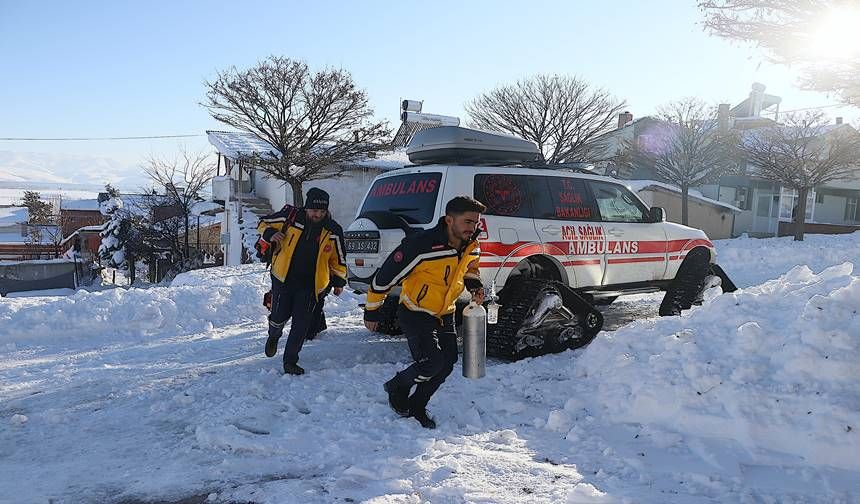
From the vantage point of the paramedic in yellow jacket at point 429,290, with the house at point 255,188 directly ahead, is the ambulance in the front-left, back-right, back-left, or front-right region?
front-right

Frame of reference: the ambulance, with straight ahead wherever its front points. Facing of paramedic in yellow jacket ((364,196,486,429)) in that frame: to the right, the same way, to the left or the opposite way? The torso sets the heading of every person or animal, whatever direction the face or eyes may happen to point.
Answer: to the right

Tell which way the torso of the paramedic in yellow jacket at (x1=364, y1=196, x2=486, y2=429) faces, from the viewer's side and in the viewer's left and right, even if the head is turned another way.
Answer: facing the viewer and to the right of the viewer

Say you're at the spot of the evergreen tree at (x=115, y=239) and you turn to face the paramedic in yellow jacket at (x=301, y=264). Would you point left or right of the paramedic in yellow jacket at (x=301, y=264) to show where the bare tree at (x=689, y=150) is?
left

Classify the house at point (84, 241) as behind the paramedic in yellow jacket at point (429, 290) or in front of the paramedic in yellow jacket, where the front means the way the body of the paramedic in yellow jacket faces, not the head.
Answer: behind

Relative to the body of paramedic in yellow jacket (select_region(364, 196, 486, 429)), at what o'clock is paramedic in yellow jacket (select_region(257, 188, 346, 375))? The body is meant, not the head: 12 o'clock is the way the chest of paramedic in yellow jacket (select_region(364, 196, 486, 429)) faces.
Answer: paramedic in yellow jacket (select_region(257, 188, 346, 375)) is roughly at 6 o'clock from paramedic in yellow jacket (select_region(364, 196, 486, 429)).

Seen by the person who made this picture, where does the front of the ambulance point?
facing away from the viewer and to the right of the viewer

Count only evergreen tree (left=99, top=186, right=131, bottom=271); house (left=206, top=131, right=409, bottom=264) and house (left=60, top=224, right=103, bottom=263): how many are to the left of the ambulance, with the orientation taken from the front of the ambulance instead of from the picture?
3

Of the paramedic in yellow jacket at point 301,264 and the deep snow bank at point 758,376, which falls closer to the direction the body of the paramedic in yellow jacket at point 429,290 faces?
the deep snow bank

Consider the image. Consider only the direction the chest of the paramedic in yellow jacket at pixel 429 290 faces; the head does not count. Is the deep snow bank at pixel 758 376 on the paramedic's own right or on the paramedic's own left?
on the paramedic's own left

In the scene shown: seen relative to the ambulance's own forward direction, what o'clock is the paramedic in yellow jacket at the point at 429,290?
The paramedic in yellow jacket is roughly at 5 o'clock from the ambulance.

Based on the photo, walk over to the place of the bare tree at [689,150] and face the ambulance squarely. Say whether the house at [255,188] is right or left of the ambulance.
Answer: right

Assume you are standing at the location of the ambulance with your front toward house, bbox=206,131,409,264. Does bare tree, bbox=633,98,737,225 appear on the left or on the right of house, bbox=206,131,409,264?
right

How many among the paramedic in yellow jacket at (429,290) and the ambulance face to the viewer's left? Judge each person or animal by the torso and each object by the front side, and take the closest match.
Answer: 0

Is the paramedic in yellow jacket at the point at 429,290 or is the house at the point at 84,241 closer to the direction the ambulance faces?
the house

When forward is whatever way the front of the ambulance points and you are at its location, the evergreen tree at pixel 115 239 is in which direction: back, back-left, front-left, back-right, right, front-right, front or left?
left

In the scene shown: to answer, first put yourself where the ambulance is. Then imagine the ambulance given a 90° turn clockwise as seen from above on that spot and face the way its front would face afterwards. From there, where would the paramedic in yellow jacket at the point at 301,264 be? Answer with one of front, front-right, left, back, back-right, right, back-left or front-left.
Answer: right
